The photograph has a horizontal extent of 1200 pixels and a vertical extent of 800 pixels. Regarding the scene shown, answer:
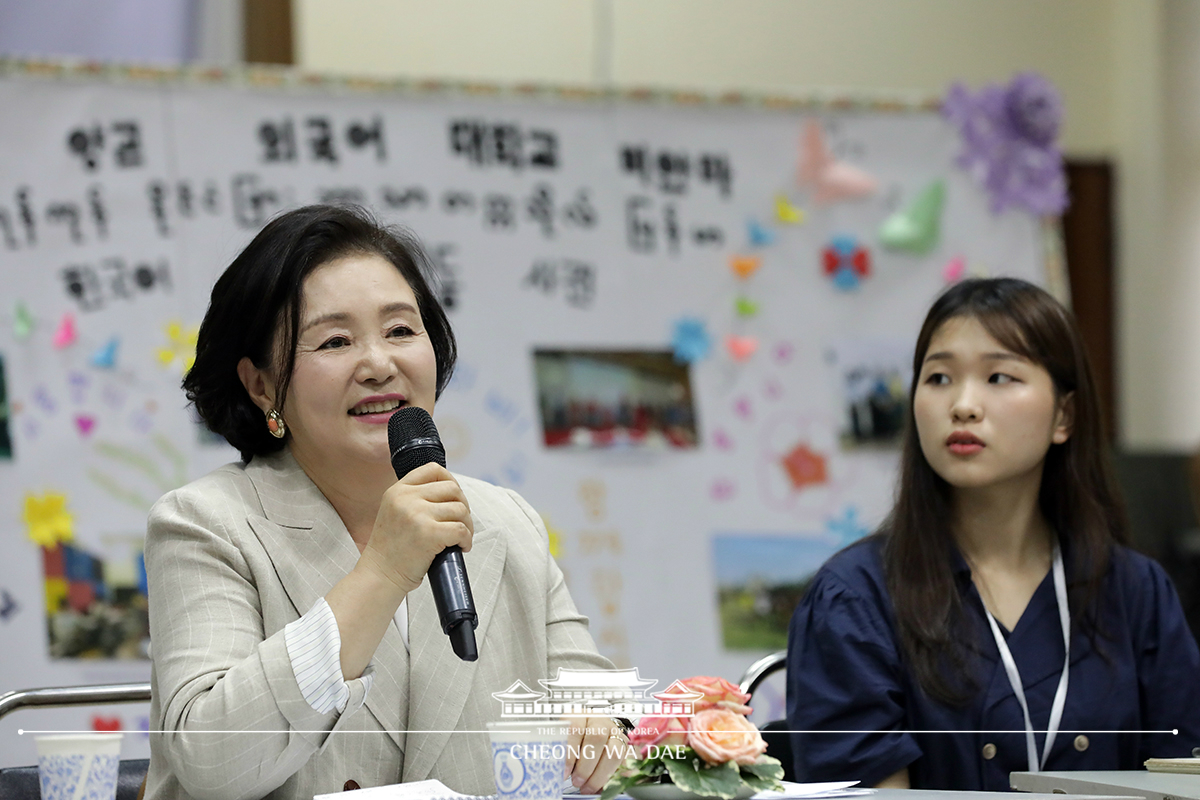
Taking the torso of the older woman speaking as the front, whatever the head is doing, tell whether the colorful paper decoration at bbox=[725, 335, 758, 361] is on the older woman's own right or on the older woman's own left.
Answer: on the older woman's own left

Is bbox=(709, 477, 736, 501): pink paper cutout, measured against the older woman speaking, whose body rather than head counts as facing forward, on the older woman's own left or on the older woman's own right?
on the older woman's own left

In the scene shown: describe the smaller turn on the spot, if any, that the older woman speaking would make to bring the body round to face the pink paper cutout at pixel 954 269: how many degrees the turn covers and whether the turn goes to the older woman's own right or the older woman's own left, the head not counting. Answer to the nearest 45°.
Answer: approximately 90° to the older woman's own left

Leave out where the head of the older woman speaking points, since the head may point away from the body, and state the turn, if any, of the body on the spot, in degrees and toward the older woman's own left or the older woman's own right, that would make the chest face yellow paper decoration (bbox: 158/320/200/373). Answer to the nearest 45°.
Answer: approximately 135° to the older woman's own left

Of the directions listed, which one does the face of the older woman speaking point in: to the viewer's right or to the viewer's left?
to the viewer's right

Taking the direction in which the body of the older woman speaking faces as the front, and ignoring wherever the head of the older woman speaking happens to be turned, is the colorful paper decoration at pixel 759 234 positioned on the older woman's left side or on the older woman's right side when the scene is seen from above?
on the older woman's left side

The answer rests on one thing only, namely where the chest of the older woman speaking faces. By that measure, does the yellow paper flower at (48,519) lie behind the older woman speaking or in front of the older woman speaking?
behind

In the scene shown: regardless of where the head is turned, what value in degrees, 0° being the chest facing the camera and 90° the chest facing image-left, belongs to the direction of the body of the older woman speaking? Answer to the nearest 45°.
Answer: approximately 315°
